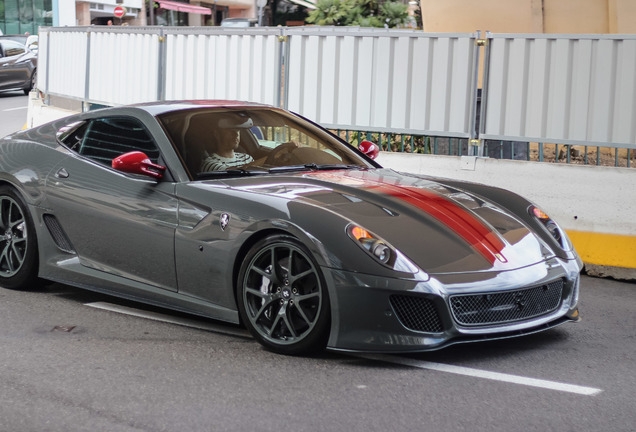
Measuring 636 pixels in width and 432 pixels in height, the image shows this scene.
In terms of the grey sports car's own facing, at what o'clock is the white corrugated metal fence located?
The white corrugated metal fence is roughly at 8 o'clock from the grey sports car.

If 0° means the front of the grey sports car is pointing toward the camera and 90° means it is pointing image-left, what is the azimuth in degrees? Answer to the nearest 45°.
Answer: approximately 315°

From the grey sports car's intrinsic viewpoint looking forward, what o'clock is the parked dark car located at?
The parked dark car is roughly at 7 o'clock from the grey sports car.
